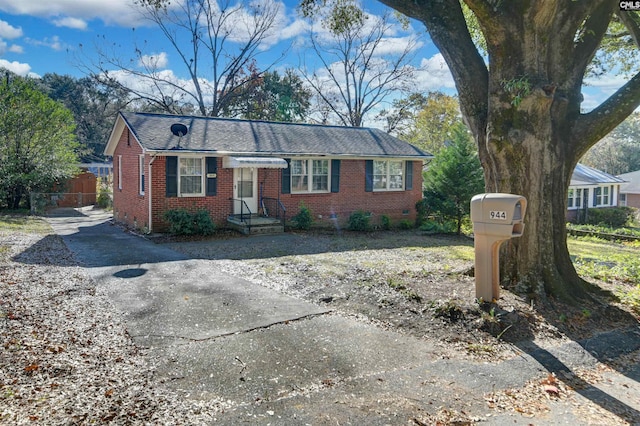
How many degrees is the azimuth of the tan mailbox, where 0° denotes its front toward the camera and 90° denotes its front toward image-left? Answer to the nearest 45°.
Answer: approximately 315°

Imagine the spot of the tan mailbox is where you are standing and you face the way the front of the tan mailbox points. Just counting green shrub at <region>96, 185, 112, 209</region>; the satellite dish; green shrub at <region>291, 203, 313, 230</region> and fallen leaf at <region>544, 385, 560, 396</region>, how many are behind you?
3

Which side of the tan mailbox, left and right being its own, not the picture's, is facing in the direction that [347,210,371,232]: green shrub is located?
back

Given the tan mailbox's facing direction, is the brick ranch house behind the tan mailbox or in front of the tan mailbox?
behind

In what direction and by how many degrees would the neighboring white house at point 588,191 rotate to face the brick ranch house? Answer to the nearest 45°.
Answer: approximately 45° to its right

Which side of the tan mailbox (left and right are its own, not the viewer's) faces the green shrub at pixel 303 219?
back

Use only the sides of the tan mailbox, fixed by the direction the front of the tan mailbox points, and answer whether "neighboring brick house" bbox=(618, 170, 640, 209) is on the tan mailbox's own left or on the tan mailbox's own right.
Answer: on the tan mailbox's own left

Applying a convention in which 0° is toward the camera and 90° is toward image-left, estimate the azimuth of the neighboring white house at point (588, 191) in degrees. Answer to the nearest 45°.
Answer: approximately 0°

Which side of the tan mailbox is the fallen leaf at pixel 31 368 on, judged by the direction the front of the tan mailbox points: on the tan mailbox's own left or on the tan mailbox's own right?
on the tan mailbox's own right

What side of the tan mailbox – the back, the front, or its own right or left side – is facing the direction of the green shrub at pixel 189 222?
back
